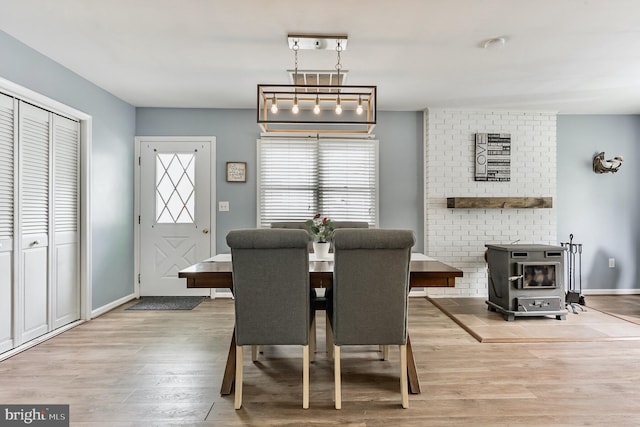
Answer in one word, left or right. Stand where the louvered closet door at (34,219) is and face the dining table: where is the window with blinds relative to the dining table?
left

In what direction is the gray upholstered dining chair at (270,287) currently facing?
away from the camera

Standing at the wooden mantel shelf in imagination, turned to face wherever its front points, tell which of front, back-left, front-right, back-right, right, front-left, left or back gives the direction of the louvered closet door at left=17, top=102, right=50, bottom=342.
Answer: front-right

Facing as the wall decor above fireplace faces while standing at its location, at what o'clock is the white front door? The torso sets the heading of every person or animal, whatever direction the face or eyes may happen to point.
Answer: The white front door is roughly at 2 o'clock from the wall decor above fireplace.

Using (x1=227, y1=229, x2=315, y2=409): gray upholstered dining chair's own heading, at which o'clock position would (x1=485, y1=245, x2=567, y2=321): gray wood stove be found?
The gray wood stove is roughly at 2 o'clock from the gray upholstered dining chair.

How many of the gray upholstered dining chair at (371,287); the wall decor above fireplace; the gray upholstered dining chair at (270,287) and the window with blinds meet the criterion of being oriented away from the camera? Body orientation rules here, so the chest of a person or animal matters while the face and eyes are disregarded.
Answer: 2

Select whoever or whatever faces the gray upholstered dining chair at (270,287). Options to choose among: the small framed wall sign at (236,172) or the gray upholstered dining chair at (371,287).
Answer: the small framed wall sign

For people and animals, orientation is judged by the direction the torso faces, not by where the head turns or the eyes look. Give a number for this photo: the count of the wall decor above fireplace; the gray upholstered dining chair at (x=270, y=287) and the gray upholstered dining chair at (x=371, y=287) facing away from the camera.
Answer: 2

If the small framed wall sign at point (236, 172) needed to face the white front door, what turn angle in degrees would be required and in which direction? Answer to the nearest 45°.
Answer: approximately 90° to its right

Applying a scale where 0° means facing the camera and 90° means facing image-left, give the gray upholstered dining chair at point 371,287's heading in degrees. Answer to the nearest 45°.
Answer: approximately 180°
